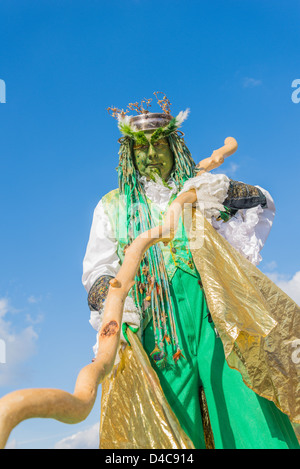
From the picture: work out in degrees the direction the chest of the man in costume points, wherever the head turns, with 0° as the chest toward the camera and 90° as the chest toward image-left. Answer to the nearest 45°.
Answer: approximately 0°
